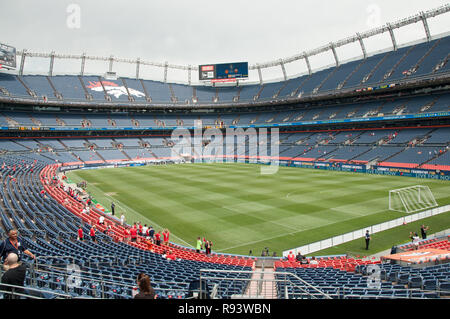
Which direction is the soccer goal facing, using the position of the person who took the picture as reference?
facing away from the viewer and to the left of the viewer

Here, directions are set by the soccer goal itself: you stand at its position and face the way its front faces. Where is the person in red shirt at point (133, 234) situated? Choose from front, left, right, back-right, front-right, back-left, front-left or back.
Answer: left

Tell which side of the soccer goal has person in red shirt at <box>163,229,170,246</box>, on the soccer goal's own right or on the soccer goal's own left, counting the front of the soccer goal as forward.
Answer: on the soccer goal's own left

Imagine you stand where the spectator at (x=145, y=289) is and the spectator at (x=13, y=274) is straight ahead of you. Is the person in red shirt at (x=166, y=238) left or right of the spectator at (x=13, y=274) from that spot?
right

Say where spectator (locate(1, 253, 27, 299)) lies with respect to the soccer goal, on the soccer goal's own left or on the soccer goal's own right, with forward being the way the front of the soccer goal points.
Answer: on the soccer goal's own left
